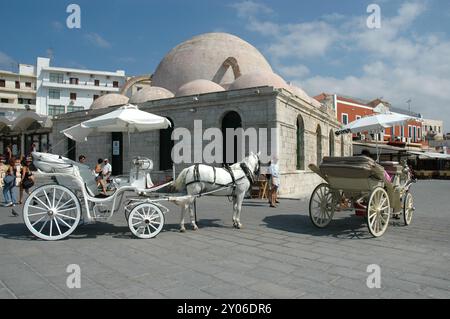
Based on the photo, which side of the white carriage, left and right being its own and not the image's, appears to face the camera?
right

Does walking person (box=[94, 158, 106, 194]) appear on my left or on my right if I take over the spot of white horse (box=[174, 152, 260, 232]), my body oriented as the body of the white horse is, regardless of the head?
on my left

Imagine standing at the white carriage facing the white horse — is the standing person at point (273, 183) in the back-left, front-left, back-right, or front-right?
front-left

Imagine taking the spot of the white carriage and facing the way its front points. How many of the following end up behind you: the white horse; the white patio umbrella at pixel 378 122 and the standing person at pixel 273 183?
0

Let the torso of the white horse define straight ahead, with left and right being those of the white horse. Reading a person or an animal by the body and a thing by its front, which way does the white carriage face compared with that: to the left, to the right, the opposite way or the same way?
the same way

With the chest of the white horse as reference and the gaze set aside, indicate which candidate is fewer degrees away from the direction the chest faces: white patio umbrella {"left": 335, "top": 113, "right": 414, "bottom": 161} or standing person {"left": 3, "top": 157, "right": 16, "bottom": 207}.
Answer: the white patio umbrella

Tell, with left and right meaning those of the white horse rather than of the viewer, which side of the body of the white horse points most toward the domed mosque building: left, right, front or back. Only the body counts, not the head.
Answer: left

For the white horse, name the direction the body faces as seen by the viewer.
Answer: to the viewer's right

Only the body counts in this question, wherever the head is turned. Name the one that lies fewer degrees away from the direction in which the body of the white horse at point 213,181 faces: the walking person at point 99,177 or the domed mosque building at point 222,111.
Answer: the domed mosque building

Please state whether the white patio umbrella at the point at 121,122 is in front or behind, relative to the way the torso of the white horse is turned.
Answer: behind

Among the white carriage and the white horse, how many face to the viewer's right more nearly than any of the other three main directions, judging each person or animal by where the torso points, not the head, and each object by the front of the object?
2

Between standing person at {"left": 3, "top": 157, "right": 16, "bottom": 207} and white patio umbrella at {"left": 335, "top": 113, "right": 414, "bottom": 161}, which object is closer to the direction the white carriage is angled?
the white patio umbrella

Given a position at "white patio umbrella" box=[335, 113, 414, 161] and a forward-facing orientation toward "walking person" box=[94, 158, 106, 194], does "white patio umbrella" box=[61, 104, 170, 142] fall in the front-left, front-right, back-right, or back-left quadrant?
front-left

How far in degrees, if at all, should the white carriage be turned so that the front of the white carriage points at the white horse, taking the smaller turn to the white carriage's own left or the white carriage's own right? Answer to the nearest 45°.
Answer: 0° — it already faces it

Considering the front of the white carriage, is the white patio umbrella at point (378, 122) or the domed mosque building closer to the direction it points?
the white patio umbrella
